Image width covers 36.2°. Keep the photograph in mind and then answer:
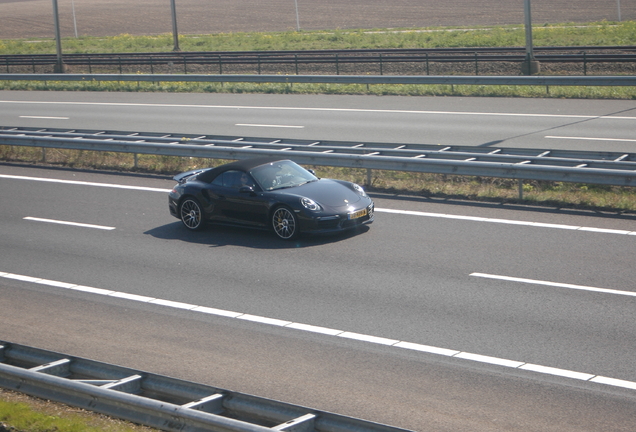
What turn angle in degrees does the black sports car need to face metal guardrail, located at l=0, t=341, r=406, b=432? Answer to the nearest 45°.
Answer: approximately 45° to its right

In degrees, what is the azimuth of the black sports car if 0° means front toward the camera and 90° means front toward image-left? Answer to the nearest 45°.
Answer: approximately 315°

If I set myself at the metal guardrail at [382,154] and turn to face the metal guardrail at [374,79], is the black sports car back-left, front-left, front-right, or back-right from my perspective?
back-left

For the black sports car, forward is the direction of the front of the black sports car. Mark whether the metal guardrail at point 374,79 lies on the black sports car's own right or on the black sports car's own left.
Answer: on the black sports car's own left

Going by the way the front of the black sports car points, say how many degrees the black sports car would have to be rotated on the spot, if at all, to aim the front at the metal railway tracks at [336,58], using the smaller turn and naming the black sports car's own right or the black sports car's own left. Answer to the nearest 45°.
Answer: approximately 135° to the black sports car's own left

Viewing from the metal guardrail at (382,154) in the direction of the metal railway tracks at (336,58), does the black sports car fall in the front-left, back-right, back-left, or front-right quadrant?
back-left
